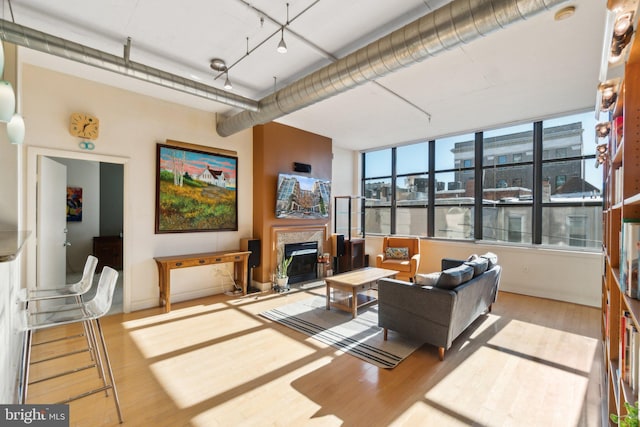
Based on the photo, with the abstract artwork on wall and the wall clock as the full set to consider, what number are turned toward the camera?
2

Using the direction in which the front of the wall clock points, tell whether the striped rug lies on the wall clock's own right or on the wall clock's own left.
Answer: on the wall clock's own left

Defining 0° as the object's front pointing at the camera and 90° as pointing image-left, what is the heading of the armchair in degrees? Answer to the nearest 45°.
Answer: approximately 45°

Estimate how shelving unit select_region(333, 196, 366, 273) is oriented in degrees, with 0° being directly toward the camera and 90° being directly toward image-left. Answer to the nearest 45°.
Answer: approximately 315°

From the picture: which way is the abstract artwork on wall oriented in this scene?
toward the camera

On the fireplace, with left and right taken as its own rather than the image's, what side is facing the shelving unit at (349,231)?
left

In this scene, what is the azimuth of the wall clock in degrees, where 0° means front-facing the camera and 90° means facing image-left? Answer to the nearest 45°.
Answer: approximately 0°

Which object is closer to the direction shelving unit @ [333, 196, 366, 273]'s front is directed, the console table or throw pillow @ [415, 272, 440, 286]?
the throw pillow

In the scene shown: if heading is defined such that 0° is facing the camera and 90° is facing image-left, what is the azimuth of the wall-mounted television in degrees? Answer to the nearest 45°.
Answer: approximately 315°

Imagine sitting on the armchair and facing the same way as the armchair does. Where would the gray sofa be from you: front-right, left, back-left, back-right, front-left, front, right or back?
front-left

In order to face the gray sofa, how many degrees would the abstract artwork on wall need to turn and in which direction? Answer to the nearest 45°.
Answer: approximately 45° to its left

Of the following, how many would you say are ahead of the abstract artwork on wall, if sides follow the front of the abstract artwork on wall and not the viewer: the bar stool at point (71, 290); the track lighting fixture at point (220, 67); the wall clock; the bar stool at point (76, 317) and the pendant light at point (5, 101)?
5
